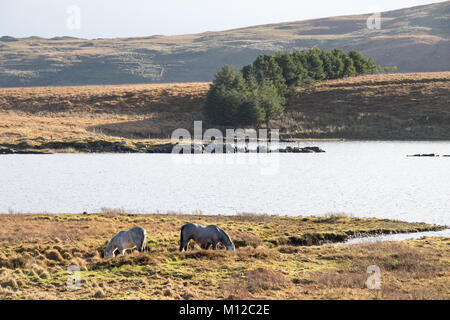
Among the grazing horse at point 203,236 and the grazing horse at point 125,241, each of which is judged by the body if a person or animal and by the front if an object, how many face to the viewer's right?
1

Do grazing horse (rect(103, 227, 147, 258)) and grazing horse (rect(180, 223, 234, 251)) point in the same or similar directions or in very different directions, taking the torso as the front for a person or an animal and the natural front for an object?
very different directions

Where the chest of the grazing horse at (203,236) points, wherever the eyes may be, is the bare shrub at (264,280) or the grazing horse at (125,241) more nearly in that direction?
the bare shrub

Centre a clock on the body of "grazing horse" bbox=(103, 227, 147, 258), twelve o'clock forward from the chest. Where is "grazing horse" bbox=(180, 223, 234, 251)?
"grazing horse" bbox=(180, 223, 234, 251) is roughly at 6 o'clock from "grazing horse" bbox=(103, 227, 147, 258).

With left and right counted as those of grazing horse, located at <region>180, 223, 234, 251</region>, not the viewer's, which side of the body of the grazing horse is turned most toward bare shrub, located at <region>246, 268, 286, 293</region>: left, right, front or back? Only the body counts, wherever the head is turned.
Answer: right

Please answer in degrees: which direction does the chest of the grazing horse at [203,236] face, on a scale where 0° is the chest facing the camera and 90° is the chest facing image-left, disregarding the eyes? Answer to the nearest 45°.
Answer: approximately 270°

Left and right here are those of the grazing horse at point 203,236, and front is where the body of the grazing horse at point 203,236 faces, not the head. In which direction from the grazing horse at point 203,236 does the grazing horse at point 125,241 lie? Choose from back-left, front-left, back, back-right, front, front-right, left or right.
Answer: back

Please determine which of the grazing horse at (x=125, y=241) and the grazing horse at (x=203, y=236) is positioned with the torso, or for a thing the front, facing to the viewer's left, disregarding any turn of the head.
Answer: the grazing horse at (x=125, y=241)

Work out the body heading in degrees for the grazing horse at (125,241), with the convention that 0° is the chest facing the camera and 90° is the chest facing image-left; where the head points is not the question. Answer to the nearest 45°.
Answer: approximately 90°

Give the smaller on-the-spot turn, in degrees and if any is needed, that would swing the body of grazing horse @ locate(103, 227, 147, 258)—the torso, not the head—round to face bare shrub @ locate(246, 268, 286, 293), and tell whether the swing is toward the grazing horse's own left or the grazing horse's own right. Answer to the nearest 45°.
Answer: approximately 135° to the grazing horse's own left
